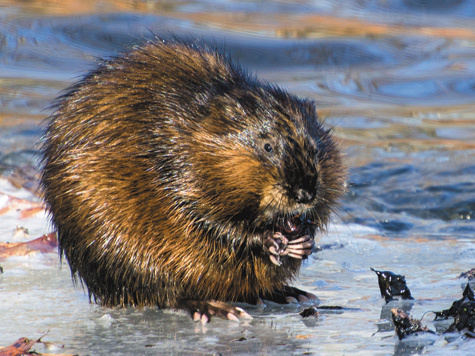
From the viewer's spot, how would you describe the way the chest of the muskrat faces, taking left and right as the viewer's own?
facing the viewer and to the right of the viewer
